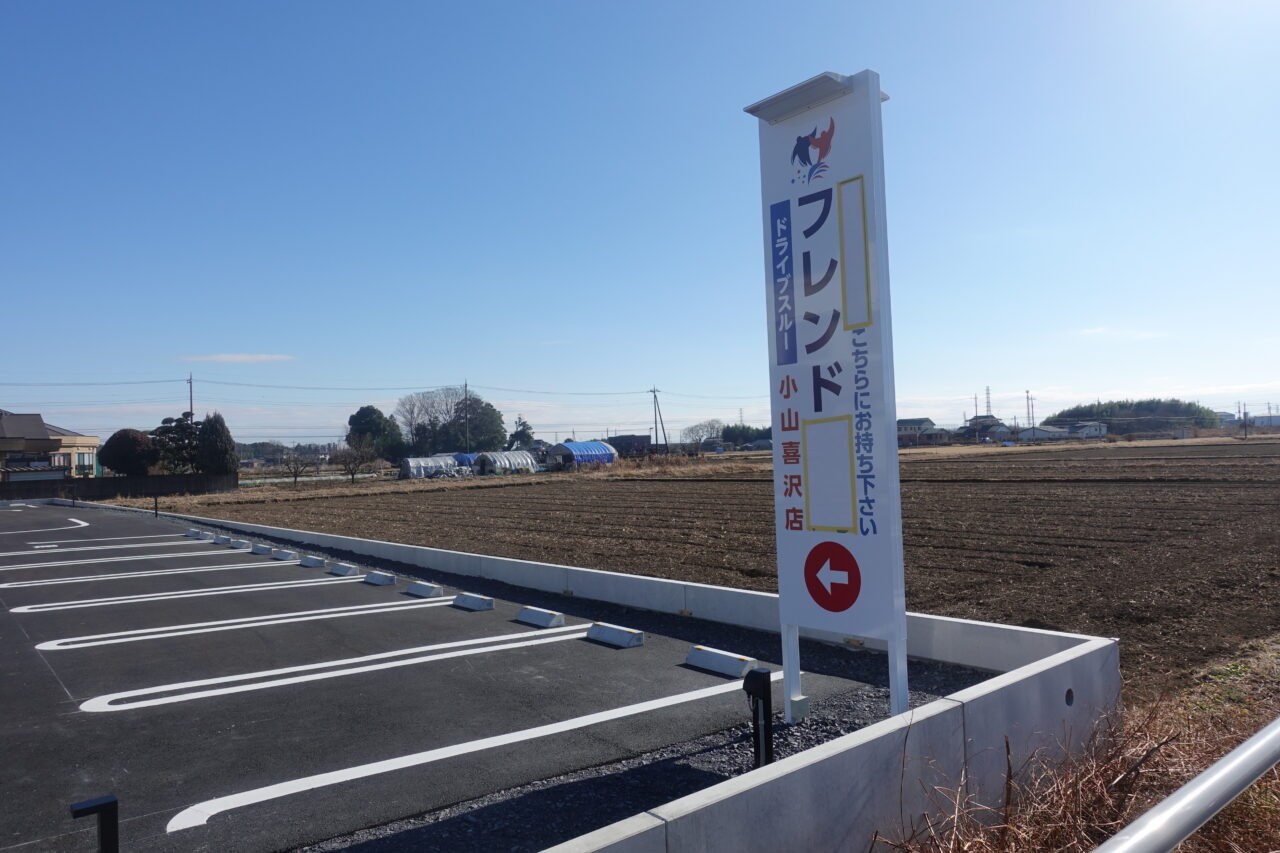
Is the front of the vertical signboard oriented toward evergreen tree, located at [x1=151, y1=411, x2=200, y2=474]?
no

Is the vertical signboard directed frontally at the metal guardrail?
no

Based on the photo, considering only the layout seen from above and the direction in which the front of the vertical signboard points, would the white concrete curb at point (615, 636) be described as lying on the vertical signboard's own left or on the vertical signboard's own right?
on the vertical signboard's own right

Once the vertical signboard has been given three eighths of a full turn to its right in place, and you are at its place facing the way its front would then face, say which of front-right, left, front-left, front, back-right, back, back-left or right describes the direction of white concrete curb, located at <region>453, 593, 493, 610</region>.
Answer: front-left

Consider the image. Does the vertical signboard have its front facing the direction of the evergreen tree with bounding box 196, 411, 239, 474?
no

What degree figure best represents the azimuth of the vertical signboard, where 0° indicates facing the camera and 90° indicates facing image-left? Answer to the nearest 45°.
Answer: approximately 45°

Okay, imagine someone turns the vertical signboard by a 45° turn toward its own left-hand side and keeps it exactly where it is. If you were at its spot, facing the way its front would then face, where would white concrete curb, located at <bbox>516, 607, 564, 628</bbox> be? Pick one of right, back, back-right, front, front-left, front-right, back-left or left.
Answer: back-right

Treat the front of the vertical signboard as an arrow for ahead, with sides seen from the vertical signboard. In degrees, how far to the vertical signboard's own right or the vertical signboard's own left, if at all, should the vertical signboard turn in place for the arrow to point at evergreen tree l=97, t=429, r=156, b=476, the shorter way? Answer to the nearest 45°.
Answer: approximately 90° to the vertical signboard's own right

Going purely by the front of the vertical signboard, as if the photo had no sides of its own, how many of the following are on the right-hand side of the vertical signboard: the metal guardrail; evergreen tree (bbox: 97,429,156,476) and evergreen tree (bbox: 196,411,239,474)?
2

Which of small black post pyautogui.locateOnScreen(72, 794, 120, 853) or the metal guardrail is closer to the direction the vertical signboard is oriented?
the small black post

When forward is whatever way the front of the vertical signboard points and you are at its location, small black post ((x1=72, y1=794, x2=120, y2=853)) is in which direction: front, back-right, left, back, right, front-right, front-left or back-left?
front
